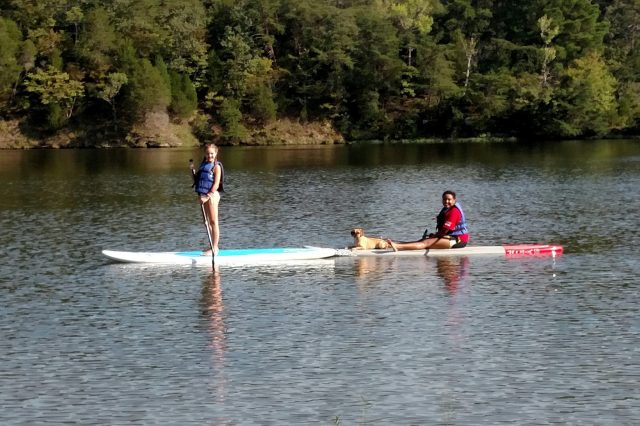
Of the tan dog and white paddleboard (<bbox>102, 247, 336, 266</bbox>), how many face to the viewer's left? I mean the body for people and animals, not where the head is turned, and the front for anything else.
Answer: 2

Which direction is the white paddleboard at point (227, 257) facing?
to the viewer's left

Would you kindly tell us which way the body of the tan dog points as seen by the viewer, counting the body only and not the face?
to the viewer's left

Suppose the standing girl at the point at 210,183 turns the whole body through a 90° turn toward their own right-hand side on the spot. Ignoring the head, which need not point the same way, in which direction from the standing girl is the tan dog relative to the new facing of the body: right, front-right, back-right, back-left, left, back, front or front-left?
back-right

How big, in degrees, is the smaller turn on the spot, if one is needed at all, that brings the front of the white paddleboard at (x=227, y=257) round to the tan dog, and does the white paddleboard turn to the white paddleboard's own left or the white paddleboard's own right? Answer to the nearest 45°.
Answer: approximately 180°

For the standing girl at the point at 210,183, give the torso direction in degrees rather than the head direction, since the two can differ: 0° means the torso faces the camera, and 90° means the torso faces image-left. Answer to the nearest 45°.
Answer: approximately 45°
